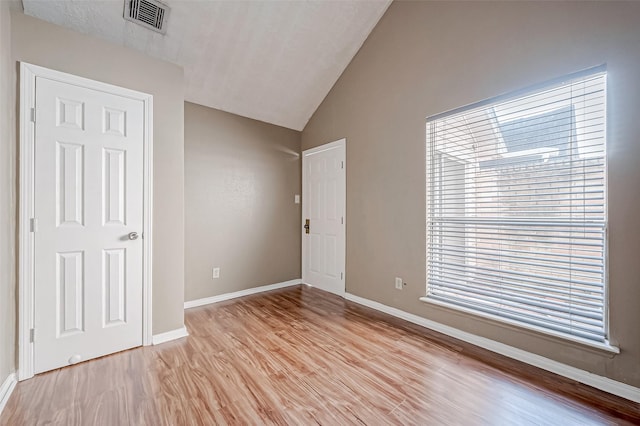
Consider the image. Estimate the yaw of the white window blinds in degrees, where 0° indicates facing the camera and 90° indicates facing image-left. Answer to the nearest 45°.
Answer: approximately 45°

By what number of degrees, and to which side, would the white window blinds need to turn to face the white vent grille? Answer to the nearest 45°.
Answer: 0° — it already faces it

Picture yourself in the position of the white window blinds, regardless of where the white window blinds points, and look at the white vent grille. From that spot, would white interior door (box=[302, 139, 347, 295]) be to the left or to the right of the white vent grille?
right
